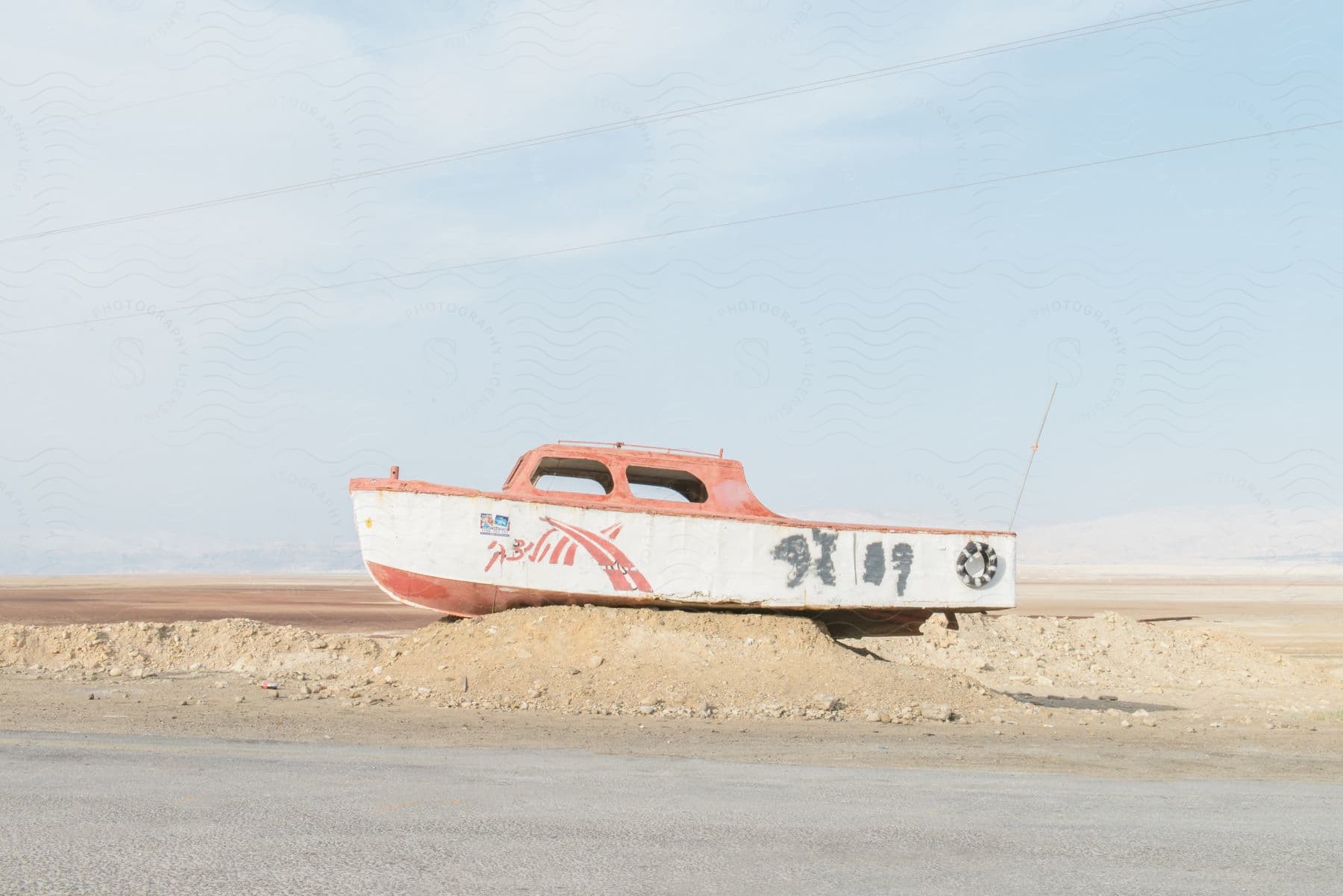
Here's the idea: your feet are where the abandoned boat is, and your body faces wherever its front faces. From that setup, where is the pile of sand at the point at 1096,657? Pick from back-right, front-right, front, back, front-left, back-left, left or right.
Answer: back-right

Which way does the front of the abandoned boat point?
to the viewer's left
